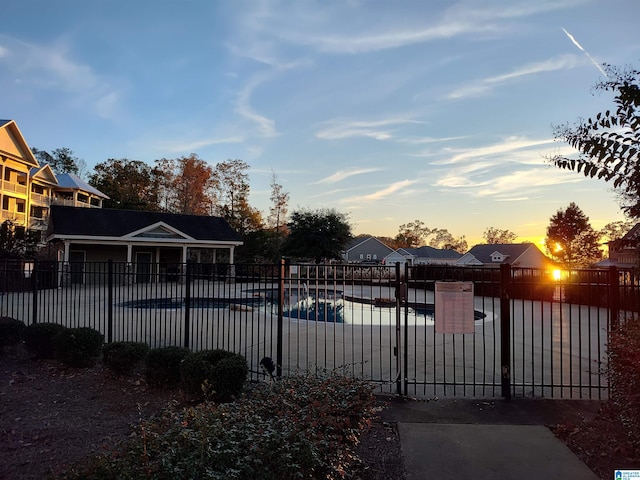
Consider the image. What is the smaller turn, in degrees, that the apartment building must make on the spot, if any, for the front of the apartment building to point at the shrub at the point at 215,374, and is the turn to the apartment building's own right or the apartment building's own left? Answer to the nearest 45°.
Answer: approximately 45° to the apartment building's own right

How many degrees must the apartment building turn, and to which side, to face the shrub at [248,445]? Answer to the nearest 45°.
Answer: approximately 45° to its right

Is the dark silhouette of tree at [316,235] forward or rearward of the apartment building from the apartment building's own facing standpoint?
forward

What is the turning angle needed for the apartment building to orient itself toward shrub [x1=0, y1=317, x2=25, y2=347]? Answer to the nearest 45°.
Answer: approximately 45° to its right

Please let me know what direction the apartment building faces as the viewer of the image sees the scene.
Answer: facing the viewer and to the right of the viewer

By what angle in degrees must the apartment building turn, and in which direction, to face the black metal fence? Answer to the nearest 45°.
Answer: approximately 45° to its right

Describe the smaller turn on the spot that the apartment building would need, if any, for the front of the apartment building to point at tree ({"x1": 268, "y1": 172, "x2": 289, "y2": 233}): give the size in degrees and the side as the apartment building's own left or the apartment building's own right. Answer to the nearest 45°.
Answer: approximately 45° to the apartment building's own left

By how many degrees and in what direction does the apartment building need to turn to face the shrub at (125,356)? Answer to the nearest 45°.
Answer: approximately 45° to its right
